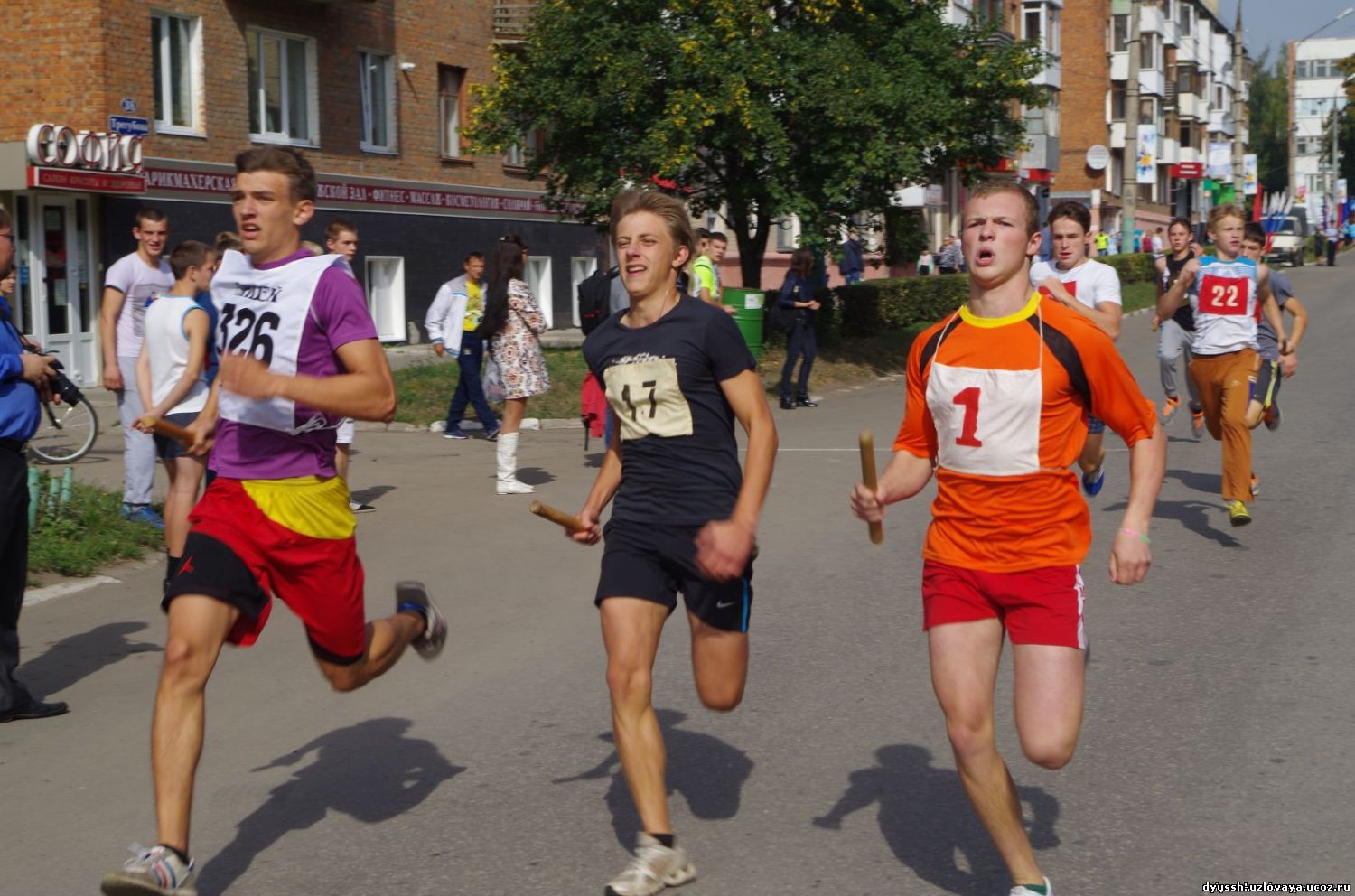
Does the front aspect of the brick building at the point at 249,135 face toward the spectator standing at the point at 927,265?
no

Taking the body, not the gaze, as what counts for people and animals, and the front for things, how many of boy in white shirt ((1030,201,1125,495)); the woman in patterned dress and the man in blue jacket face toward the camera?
1

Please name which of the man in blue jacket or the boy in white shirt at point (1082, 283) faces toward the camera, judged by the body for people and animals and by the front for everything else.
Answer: the boy in white shirt

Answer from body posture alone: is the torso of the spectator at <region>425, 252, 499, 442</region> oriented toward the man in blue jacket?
no

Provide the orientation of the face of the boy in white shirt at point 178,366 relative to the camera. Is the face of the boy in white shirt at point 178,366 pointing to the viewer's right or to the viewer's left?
to the viewer's right

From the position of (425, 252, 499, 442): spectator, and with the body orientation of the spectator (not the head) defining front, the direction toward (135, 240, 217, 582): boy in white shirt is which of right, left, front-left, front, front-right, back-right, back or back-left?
front-right

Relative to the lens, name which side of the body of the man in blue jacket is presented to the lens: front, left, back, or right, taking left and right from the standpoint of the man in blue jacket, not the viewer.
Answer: right

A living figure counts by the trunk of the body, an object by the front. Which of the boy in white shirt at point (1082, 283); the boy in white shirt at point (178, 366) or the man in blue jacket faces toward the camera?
the boy in white shirt at point (1082, 283)

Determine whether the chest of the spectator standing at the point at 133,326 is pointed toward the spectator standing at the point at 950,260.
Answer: no

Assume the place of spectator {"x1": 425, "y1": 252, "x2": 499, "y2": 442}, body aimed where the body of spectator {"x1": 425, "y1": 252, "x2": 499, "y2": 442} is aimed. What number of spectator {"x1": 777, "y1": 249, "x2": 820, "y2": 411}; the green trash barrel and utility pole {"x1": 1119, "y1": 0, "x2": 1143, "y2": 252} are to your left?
3

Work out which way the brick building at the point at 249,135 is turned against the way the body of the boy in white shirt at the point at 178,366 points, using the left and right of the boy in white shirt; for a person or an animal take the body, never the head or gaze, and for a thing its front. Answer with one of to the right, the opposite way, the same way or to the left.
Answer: to the right

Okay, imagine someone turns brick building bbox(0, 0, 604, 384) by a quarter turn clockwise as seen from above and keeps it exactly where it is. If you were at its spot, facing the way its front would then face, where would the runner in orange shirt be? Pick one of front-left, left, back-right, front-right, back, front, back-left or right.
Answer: front-left

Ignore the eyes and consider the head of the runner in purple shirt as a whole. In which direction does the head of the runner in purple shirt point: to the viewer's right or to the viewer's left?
to the viewer's left

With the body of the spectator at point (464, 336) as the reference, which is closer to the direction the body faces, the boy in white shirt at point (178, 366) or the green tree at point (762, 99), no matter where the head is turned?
the boy in white shirt

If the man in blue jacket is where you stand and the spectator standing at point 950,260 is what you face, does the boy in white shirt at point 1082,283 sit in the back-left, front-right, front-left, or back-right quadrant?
front-right

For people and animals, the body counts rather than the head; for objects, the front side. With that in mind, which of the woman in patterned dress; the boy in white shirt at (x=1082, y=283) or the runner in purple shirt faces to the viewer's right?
the woman in patterned dress

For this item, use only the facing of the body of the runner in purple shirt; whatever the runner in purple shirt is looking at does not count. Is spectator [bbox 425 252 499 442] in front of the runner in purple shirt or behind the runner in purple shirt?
behind

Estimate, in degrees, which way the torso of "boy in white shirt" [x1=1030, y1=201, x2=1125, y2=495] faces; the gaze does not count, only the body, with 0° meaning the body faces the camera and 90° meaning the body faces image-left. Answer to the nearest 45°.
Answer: approximately 0°

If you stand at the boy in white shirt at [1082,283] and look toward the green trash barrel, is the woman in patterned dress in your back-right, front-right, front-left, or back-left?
front-left

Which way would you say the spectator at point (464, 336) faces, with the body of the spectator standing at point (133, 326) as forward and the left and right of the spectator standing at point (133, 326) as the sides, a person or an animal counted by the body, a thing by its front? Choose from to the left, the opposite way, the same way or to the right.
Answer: the same way
